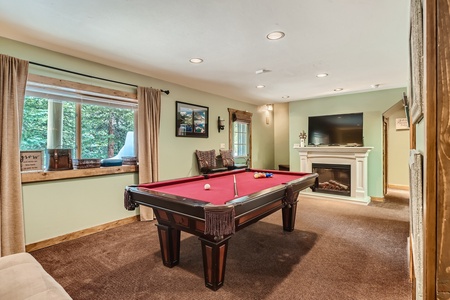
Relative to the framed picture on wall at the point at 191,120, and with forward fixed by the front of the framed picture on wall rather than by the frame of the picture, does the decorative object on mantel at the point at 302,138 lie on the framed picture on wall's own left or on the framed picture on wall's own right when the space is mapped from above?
on the framed picture on wall's own left

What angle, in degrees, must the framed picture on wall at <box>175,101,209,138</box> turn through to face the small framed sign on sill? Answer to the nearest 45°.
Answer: approximately 90° to its right

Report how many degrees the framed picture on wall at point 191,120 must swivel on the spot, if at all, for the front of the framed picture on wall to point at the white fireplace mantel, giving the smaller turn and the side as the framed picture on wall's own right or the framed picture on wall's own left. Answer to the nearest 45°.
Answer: approximately 45° to the framed picture on wall's own left

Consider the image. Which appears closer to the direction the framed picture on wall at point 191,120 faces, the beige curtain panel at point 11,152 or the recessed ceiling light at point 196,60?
the recessed ceiling light

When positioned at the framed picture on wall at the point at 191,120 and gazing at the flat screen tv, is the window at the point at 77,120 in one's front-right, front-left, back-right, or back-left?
back-right

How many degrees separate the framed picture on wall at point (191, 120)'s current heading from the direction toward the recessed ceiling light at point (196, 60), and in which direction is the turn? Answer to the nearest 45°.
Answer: approximately 45° to its right

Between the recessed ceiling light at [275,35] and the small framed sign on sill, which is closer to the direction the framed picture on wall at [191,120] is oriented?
the recessed ceiling light

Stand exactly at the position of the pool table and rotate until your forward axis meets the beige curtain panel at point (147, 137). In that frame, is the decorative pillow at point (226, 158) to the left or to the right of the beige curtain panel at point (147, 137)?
right

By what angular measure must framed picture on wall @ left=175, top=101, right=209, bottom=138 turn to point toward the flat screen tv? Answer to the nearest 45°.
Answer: approximately 45° to its left

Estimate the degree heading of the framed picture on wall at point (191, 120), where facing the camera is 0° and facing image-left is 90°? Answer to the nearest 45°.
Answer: approximately 315°

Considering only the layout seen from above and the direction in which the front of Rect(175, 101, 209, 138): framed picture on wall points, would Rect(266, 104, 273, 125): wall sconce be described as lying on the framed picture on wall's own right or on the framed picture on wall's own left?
on the framed picture on wall's own left

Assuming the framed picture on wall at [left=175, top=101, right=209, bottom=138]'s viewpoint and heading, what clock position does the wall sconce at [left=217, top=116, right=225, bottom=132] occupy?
The wall sconce is roughly at 9 o'clock from the framed picture on wall.

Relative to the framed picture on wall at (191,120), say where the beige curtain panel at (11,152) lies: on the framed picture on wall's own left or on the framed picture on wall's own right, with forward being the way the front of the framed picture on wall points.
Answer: on the framed picture on wall's own right
